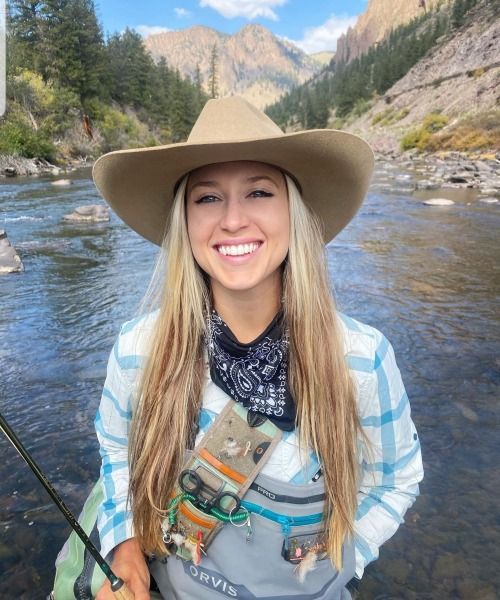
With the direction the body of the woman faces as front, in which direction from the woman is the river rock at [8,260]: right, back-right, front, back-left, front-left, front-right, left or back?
back-right

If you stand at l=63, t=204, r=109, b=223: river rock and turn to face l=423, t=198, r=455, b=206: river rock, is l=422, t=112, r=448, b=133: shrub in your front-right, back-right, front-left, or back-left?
front-left

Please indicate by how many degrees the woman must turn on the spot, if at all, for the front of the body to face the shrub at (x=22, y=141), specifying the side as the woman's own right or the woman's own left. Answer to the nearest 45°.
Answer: approximately 135° to the woman's own right

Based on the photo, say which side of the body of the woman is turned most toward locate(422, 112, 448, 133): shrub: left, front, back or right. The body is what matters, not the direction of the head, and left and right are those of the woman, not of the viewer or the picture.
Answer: back

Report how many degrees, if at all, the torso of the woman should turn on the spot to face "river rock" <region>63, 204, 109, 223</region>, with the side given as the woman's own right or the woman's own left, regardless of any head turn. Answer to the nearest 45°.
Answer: approximately 135° to the woman's own right

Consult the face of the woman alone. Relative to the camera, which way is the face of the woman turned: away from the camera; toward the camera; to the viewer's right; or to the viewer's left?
toward the camera

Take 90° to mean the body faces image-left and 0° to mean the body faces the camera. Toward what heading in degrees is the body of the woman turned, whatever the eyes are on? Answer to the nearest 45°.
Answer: approximately 0°

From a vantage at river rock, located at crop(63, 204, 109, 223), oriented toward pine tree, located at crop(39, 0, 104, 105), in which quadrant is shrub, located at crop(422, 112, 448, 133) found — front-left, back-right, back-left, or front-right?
front-right

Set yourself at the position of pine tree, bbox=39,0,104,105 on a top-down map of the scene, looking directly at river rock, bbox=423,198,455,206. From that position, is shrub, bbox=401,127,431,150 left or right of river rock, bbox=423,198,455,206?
left

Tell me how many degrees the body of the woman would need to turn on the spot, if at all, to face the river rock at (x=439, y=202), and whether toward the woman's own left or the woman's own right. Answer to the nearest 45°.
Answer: approximately 135° to the woman's own left

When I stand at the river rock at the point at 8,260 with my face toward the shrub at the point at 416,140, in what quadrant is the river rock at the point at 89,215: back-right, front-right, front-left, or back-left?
front-left

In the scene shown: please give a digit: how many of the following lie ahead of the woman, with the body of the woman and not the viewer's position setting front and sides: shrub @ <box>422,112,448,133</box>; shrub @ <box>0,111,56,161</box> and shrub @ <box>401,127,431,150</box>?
0

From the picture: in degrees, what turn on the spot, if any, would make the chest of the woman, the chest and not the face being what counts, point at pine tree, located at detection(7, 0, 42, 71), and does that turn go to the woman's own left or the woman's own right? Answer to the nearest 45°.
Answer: approximately 135° to the woman's own right
